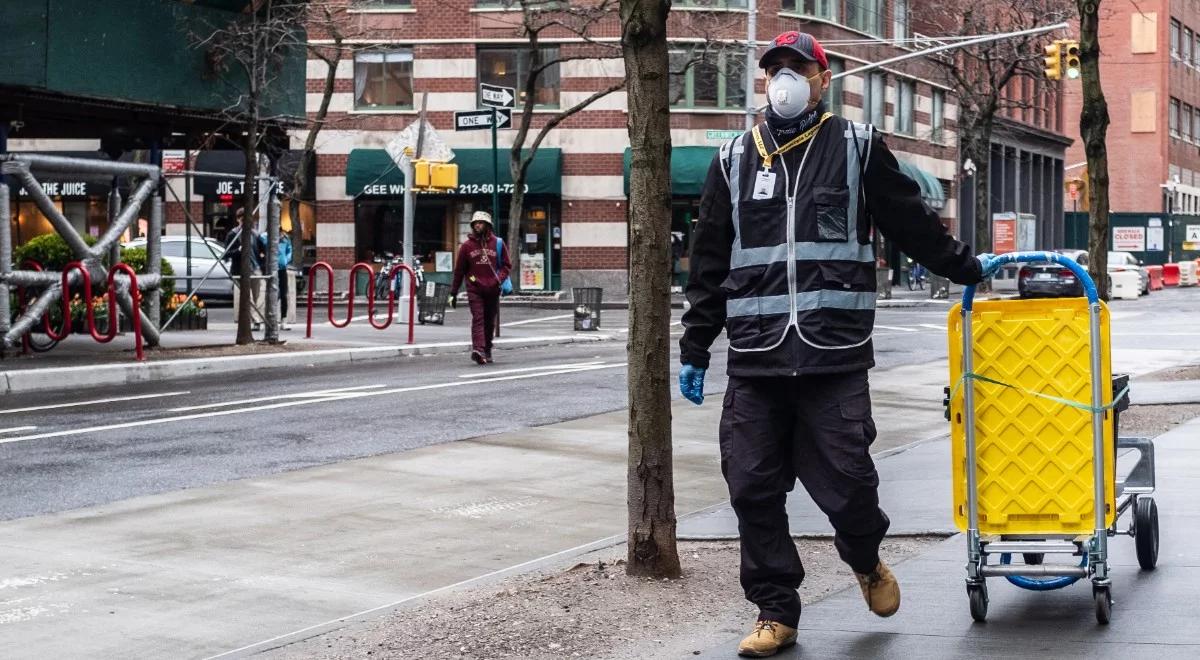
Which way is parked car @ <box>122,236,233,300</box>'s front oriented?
to the viewer's right

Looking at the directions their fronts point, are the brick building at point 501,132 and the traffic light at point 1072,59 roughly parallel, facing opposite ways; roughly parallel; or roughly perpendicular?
roughly parallel

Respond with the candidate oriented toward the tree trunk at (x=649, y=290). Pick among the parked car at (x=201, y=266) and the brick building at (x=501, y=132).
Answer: the brick building

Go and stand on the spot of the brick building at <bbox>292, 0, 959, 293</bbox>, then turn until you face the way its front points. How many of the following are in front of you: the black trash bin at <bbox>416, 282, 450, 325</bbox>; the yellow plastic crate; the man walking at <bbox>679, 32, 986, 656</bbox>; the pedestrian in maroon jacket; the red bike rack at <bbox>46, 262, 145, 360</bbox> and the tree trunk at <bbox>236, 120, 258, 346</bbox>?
6

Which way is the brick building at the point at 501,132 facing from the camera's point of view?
toward the camera

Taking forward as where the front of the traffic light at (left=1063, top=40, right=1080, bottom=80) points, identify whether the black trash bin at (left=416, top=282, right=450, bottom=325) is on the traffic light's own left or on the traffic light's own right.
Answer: on the traffic light's own right

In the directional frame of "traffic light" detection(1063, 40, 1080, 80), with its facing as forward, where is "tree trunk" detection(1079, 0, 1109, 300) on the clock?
The tree trunk is roughly at 12 o'clock from the traffic light.

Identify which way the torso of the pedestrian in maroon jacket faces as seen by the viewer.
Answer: toward the camera

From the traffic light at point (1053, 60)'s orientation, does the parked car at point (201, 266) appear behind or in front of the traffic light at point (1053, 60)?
in front

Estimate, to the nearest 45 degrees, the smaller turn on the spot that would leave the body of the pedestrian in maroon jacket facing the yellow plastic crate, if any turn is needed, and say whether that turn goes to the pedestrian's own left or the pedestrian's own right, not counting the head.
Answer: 0° — they already face it

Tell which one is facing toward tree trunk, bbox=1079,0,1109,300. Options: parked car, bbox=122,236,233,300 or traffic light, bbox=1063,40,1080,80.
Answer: the traffic light

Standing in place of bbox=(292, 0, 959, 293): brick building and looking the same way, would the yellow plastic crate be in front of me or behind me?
in front

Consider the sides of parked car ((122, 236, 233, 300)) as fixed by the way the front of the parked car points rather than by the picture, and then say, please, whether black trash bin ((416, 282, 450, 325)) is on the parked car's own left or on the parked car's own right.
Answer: on the parked car's own right

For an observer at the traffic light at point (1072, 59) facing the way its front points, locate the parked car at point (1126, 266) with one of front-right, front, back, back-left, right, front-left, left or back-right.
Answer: back
